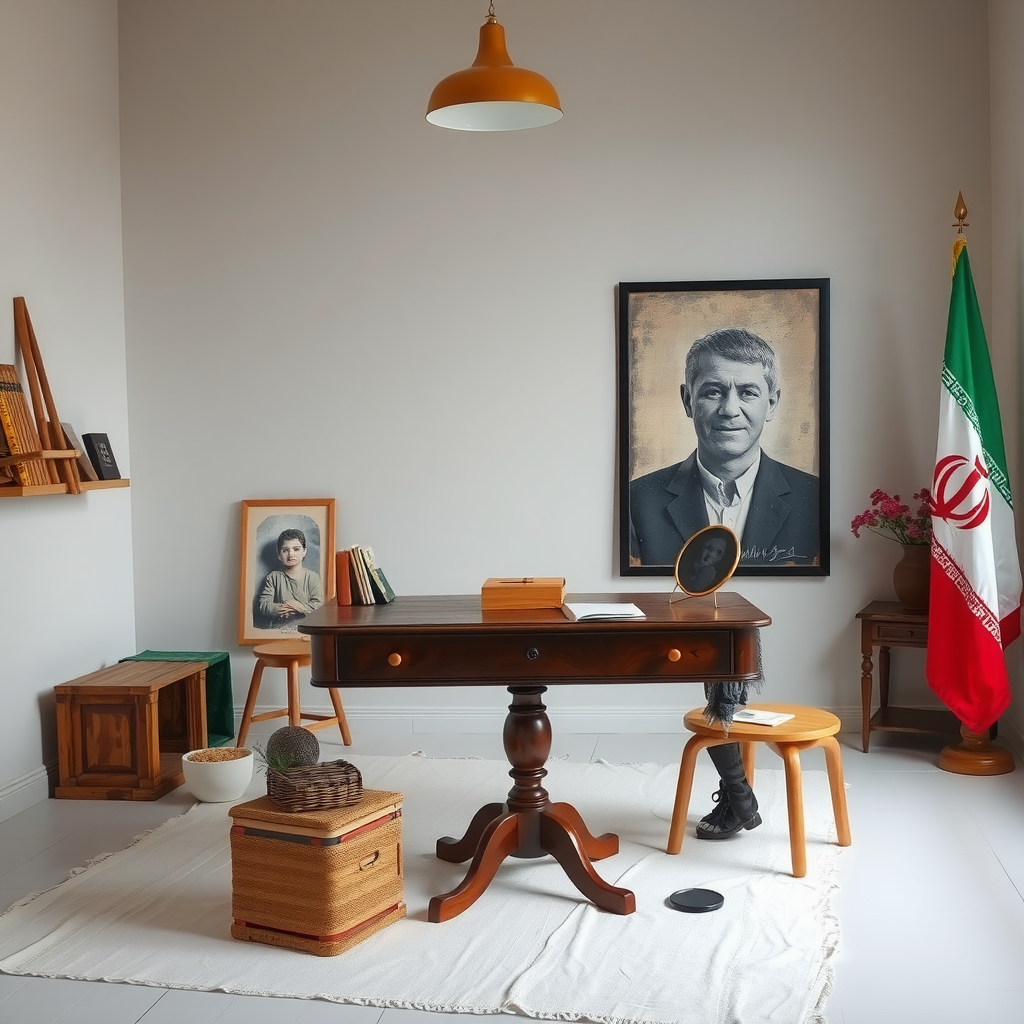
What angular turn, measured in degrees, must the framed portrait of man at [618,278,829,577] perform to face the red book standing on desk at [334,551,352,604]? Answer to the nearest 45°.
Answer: approximately 45° to its right

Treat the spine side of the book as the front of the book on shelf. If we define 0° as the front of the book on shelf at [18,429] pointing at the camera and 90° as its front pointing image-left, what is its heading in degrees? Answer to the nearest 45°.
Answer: approximately 315°

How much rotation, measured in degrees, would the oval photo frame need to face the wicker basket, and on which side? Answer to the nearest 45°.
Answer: approximately 45° to its right

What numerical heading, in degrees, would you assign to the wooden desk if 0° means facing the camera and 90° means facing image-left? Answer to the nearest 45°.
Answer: approximately 0°

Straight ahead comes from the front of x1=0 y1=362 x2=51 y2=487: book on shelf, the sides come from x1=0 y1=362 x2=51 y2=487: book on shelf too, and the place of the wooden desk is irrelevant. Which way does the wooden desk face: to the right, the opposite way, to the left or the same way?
to the right

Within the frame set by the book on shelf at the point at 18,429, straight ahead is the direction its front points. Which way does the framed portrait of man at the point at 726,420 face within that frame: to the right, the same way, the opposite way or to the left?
to the right

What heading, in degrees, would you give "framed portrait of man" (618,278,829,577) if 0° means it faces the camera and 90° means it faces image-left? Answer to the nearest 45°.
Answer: approximately 0°
